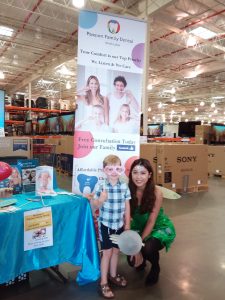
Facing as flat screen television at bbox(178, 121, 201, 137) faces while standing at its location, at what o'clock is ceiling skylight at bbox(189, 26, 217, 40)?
The ceiling skylight is roughly at 12 o'clock from the flat screen television.

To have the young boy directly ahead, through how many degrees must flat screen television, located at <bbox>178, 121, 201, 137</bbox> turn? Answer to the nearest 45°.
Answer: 0° — it already faces them

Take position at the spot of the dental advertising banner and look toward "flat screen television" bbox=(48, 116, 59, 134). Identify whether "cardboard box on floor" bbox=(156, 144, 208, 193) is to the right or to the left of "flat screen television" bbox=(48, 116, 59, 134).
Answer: right

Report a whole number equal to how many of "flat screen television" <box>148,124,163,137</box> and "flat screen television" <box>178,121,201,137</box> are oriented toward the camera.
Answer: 2

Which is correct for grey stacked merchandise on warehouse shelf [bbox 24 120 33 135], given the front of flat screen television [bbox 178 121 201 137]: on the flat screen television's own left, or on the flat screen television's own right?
on the flat screen television's own right

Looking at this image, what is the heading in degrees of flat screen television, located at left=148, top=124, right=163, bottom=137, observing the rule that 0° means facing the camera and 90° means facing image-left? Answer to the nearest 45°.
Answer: approximately 0°

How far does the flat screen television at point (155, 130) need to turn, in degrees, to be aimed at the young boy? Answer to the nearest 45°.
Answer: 0° — it already faces them

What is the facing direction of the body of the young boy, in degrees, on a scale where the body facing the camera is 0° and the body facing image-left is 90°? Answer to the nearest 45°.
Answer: approximately 0°

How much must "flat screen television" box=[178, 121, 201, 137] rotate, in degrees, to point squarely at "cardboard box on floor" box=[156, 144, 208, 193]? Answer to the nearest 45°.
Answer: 0° — it already faces it

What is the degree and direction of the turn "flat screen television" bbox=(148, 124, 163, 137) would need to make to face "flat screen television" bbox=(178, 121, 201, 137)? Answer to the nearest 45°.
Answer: approximately 45° to its left
